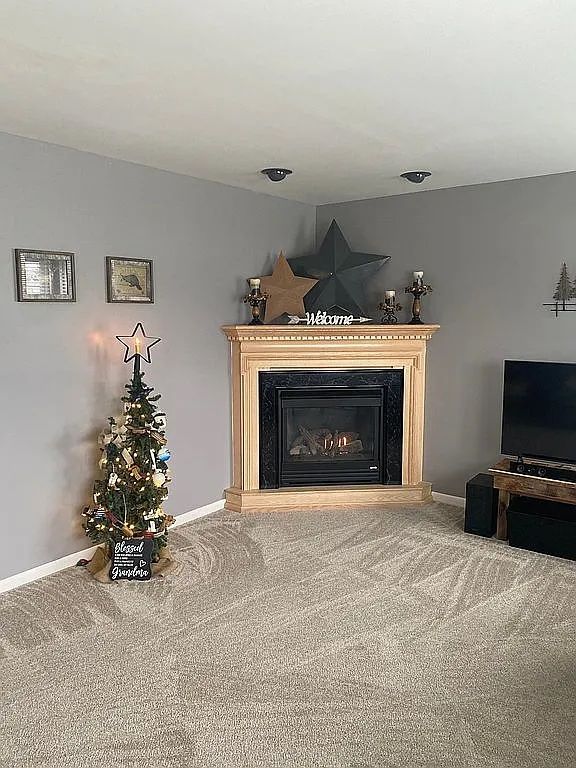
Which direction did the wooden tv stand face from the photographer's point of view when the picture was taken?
facing the viewer and to the left of the viewer

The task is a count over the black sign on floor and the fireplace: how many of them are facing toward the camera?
2

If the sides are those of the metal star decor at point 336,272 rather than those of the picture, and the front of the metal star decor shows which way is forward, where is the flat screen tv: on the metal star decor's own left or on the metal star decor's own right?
on the metal star decor's own left

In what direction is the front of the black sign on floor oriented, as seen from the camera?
facing the viewer

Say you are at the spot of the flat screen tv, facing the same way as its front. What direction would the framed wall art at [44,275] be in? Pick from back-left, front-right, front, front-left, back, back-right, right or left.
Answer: front

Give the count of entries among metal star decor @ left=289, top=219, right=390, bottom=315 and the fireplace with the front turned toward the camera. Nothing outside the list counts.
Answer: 2

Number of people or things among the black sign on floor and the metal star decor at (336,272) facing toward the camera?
2

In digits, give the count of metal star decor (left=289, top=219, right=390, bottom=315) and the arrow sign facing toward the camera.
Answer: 2

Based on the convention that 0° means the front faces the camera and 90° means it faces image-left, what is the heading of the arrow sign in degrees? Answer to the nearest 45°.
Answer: approximately 0°

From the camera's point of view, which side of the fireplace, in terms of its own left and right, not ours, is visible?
front
